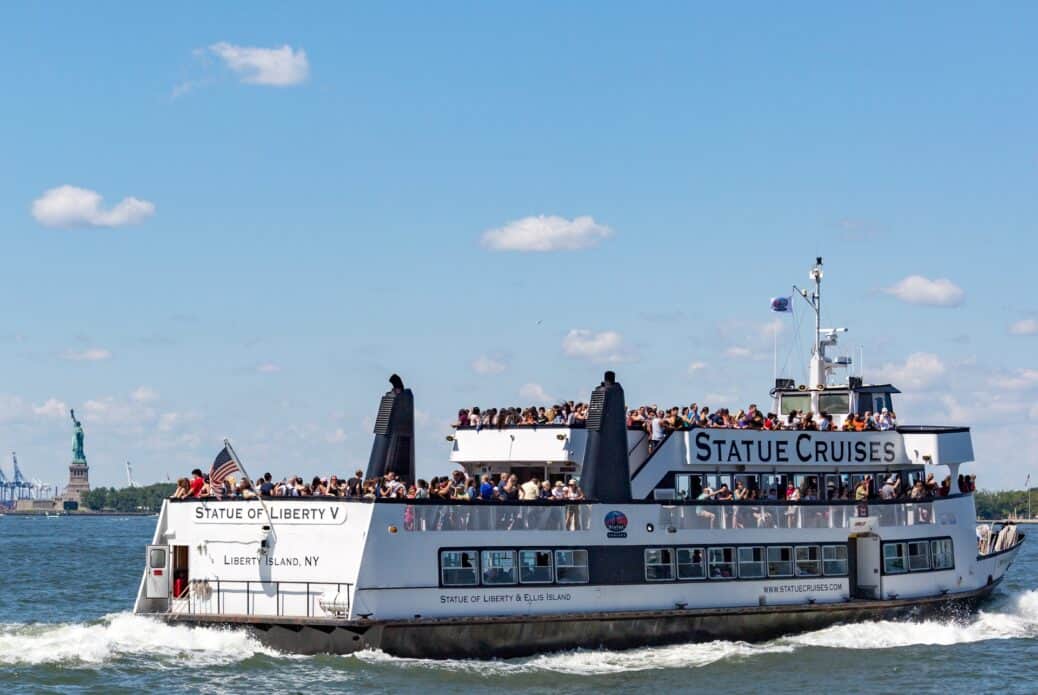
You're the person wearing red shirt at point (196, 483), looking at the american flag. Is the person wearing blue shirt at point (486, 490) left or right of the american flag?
left

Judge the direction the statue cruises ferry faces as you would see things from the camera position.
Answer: facing away from the viewer and to the right of the viewer
